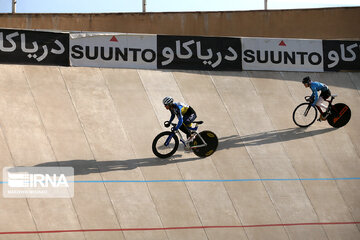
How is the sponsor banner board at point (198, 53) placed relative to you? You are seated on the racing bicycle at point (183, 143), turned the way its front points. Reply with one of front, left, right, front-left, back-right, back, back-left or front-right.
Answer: right

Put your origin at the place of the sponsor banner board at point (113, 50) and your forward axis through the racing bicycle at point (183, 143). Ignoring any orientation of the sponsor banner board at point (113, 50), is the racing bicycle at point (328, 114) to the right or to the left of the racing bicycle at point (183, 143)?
left

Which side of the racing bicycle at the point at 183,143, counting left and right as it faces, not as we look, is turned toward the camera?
left

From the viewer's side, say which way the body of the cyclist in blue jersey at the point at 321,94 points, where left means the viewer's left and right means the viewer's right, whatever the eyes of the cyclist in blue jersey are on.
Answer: facing to the left of the viewer

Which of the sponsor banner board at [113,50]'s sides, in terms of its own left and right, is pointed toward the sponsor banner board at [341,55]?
left

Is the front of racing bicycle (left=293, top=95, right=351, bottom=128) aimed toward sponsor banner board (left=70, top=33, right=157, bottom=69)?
yes

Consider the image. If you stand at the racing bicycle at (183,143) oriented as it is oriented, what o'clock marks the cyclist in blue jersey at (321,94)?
The cyclist in blue jersey is roughly at 5 o'clock from the racing bicycle.

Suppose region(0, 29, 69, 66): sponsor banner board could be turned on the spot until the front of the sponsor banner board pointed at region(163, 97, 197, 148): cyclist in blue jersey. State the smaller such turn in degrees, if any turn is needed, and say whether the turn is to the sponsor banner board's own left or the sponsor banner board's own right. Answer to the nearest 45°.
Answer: approximately 45° to the sponsor banner board's own left

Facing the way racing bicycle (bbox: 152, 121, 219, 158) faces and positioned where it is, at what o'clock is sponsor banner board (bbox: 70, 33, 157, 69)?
The sponsor banner board is roughly at 2 o'clock from the racing bicycle.

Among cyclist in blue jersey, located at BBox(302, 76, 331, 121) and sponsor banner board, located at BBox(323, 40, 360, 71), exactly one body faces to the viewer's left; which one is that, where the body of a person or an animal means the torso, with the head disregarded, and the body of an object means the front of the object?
the cyclist in blue jersey

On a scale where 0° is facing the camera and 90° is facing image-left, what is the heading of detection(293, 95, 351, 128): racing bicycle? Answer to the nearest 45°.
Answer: approximately 90°

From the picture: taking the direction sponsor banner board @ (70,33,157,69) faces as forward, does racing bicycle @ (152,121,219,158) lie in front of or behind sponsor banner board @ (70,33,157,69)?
in front

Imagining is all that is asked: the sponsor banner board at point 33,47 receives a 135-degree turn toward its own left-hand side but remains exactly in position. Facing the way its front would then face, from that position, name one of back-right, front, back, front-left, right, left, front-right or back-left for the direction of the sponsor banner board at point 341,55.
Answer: front-right

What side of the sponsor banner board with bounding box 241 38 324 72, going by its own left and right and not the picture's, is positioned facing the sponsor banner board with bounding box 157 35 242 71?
right
